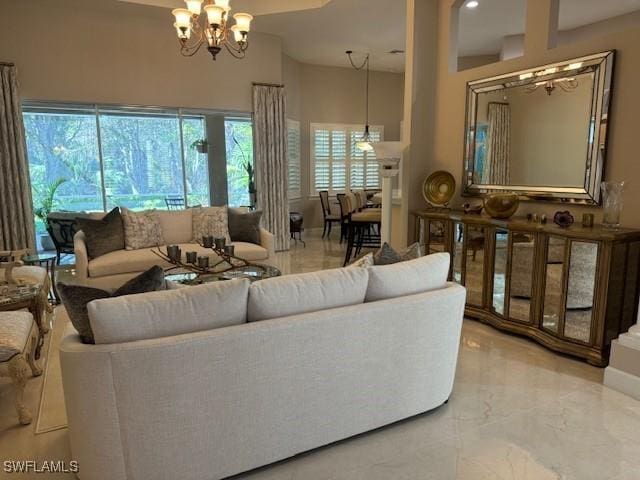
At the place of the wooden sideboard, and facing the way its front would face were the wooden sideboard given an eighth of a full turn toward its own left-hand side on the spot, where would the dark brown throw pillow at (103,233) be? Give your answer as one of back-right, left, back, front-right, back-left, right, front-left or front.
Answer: right

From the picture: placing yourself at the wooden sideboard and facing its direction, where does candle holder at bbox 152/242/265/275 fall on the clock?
The candle holder is roughly at 1 o'clock from the wooden sideboard.

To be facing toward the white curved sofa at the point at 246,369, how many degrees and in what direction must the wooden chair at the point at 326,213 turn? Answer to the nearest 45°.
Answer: approximately 90° to its right

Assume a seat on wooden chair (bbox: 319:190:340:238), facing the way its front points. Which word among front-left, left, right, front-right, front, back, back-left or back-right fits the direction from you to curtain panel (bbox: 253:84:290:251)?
back-right

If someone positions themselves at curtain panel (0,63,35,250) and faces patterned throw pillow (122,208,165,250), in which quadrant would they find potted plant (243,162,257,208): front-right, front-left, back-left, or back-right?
front-left

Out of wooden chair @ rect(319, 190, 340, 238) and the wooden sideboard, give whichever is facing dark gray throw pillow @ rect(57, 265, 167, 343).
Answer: the wooden sideboard

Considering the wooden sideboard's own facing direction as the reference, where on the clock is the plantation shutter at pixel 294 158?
The plantation shutter is roughly at 3 o'clock from the wooden sideboard.

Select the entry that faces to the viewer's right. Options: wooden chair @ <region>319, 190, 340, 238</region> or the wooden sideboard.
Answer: the wooden chair

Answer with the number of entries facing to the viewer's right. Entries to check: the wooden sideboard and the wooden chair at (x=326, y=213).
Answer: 1

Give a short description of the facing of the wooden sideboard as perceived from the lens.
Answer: facing the viewer and to the left of the viewer

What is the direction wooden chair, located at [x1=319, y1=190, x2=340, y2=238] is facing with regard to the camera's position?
facing to the right of the viewer

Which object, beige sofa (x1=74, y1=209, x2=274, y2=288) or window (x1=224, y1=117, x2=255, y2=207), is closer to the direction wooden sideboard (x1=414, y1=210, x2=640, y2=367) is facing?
the beige sofa

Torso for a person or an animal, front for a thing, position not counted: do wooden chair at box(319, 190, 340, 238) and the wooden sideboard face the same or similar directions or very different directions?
very different directions

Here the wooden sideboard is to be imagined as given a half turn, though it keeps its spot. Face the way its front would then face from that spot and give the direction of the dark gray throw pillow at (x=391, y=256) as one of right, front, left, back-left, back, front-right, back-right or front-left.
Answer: back

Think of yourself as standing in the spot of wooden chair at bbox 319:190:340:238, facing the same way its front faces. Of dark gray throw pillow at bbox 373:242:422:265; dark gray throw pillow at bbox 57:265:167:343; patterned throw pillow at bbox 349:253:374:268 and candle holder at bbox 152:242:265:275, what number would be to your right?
4

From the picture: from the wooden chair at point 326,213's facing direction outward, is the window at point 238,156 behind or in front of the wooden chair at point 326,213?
behind
